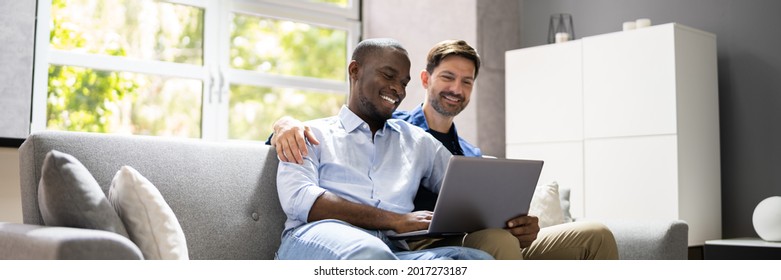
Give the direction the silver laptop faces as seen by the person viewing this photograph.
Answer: facing away from the viewer and to the left of the viewer

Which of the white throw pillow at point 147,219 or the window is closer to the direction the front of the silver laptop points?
the window

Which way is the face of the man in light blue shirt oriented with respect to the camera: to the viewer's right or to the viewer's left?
to the viewer's right

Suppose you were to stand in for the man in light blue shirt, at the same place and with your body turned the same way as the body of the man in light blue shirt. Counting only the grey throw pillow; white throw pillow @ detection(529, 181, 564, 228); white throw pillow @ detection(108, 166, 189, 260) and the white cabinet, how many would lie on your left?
2

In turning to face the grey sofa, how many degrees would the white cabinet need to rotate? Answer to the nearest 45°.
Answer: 0° — it already faces it

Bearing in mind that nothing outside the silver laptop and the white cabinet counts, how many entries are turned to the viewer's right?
0

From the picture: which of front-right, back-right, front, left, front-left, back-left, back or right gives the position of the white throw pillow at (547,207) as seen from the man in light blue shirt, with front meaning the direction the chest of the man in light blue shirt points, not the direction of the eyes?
left

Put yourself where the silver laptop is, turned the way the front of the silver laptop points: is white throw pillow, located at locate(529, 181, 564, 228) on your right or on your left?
on your right

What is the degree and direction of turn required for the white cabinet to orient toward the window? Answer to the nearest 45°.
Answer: approximately 45° to its right

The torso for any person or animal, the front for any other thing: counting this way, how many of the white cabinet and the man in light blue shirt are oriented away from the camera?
0

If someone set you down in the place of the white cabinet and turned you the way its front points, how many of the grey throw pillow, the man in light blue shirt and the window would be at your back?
0

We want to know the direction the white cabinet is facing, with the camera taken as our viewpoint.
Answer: facing the viewer and to the left of the viewer

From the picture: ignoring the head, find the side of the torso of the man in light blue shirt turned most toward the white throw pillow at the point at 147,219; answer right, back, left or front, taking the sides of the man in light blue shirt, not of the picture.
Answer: right

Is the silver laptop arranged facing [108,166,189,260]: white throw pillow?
no

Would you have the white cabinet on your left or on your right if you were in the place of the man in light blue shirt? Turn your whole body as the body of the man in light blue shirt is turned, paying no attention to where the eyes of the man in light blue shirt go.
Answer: on your left

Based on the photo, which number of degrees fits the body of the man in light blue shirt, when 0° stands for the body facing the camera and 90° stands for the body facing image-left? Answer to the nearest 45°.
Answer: approximately 315°
